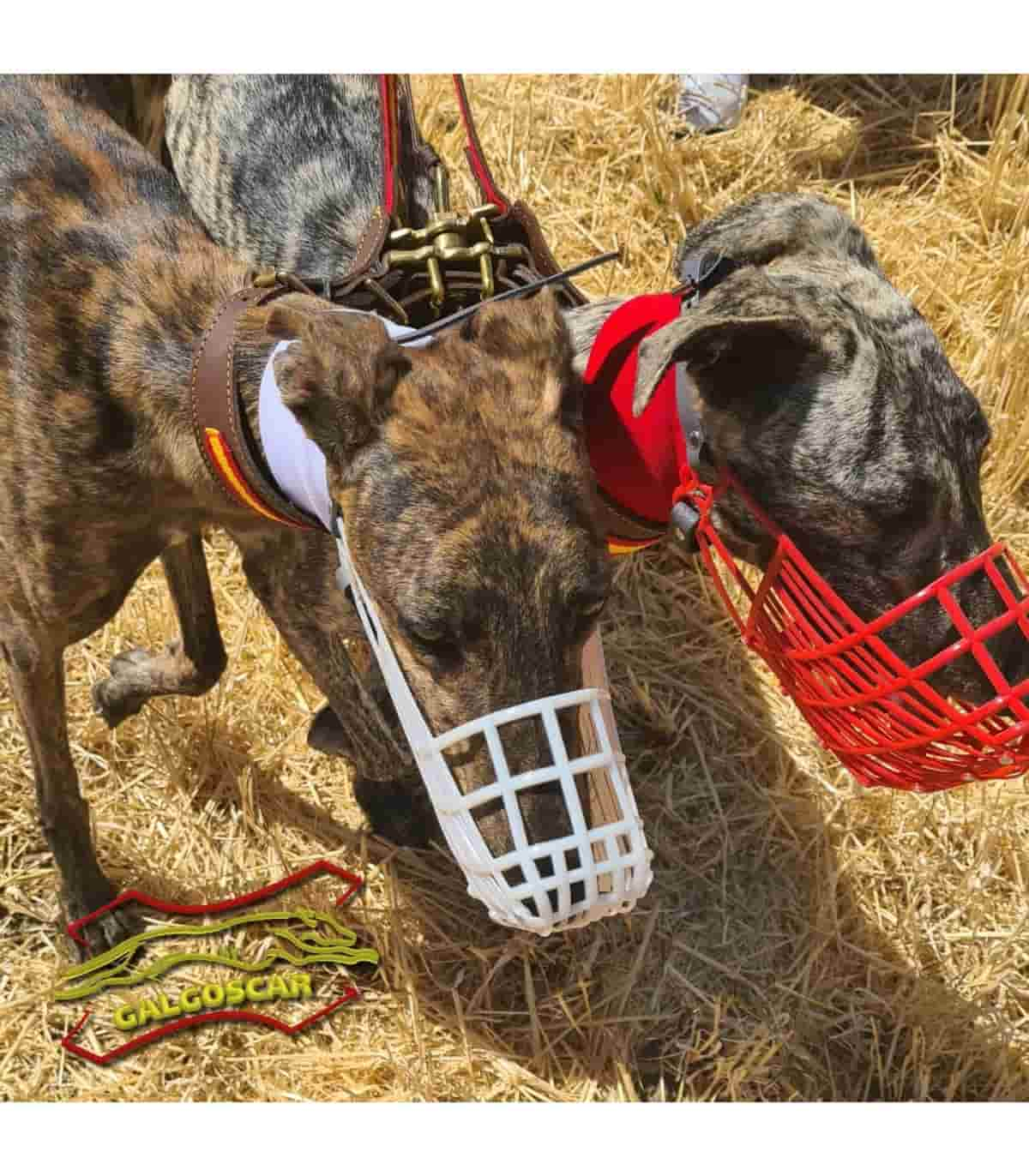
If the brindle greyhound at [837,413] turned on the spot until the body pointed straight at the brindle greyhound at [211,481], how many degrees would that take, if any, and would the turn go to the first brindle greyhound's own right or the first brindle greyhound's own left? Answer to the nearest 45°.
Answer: approximately 135° to the first brindle greyhound's own right

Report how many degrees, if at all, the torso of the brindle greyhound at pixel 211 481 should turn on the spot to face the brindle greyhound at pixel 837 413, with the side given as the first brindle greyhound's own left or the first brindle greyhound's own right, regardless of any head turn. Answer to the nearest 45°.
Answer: approximately 45° to the first brindle greyhound's own left

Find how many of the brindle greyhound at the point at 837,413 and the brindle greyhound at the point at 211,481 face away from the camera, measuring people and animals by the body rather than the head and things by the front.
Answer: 0

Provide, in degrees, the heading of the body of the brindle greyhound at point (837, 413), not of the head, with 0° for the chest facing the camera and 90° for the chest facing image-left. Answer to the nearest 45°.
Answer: approximately 315°

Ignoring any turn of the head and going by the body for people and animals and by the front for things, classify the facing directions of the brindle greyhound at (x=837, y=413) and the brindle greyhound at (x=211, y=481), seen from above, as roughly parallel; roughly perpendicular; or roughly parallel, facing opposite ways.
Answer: roughly parallel

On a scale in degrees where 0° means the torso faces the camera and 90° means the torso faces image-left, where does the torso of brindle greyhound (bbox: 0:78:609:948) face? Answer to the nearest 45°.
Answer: approximately 315°
